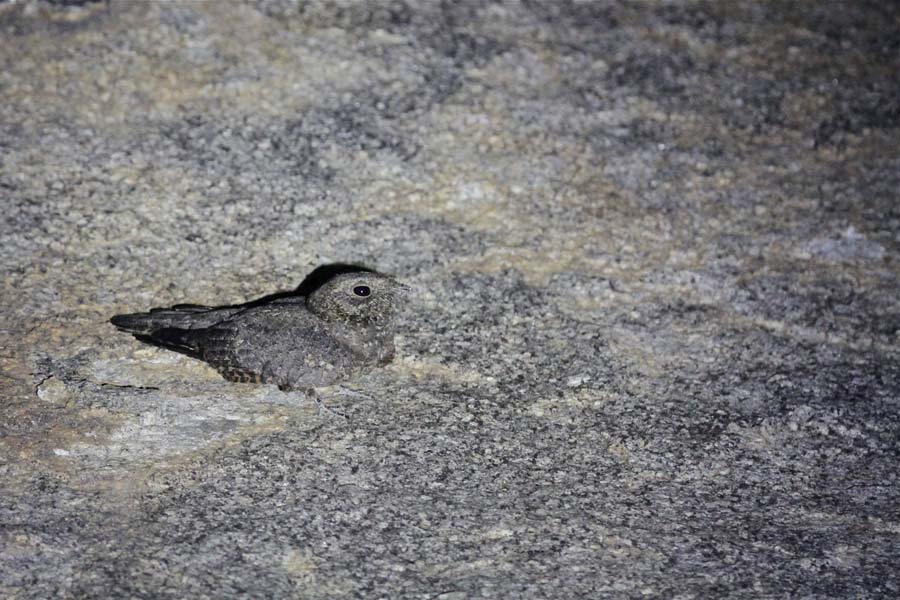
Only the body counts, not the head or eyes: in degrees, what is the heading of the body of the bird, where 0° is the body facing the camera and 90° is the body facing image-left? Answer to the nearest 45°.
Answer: approximately 270°
